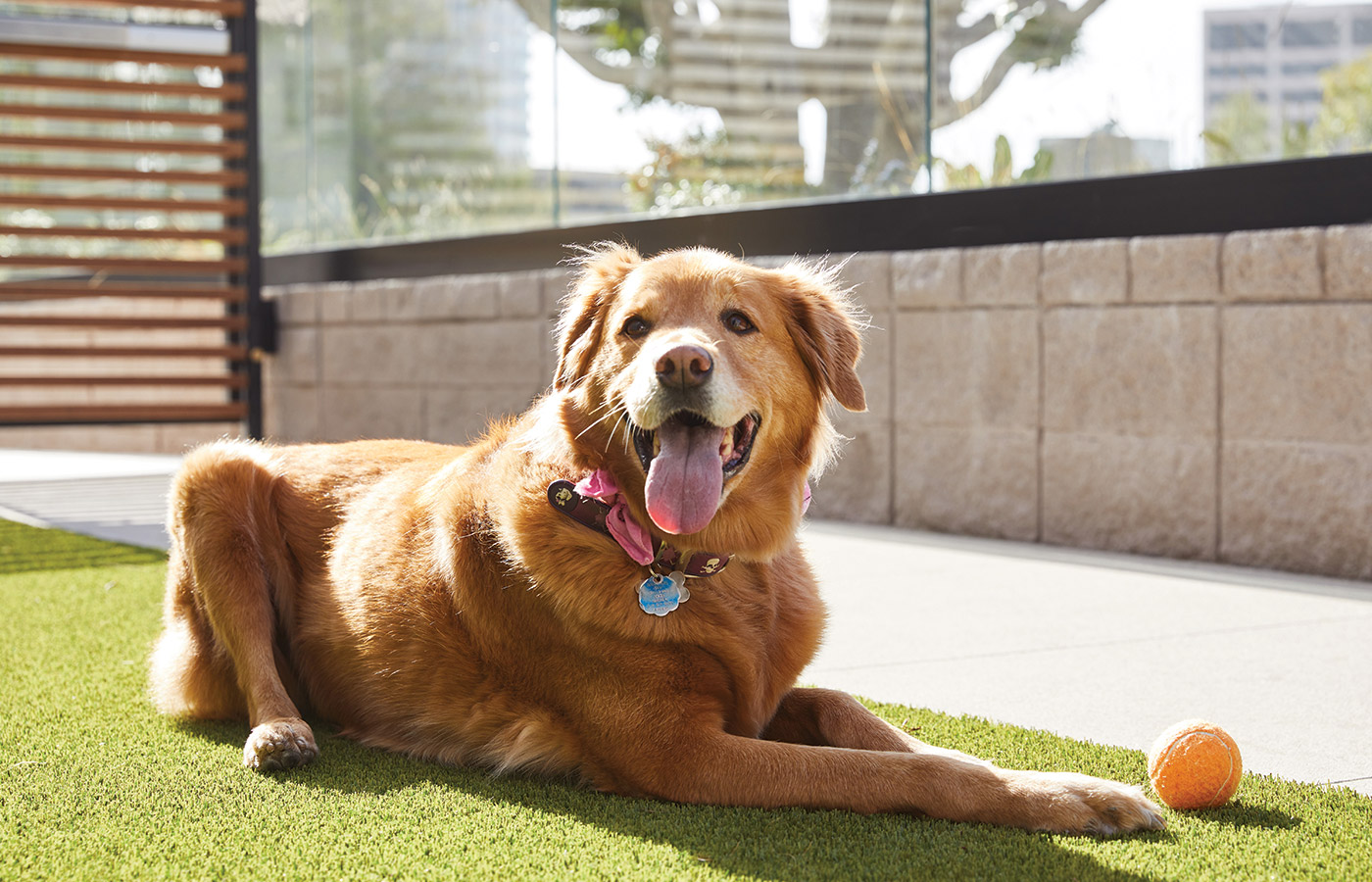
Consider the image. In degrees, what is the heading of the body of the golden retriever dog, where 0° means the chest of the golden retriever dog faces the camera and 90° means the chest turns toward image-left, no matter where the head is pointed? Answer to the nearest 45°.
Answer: approximately 315°

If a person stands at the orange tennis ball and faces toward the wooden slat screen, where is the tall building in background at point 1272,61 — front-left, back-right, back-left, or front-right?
front-right

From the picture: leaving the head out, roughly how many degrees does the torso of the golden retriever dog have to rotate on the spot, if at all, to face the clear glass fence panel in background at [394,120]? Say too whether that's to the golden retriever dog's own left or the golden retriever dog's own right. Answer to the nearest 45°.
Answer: approximately 135° to the golden retriever dog's own left

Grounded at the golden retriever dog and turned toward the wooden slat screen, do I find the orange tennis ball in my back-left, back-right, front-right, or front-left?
back-right

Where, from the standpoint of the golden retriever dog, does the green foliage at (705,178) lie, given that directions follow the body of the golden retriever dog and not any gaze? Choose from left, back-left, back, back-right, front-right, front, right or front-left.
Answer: back-left

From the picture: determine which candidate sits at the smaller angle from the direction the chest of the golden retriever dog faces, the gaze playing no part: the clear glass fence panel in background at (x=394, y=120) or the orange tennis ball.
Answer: the orange tennis ball

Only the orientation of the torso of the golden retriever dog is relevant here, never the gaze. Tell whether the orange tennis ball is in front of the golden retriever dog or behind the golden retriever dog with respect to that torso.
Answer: in front

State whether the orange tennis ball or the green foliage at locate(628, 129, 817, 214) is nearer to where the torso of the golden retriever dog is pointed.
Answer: the orange tennis ball

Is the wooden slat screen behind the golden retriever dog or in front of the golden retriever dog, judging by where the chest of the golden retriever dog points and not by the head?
behind

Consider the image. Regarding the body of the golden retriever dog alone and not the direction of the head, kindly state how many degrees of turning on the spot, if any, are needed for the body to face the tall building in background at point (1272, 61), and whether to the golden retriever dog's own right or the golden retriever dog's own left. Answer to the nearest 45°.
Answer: approximately 90° to the golden retriever dog's own left
